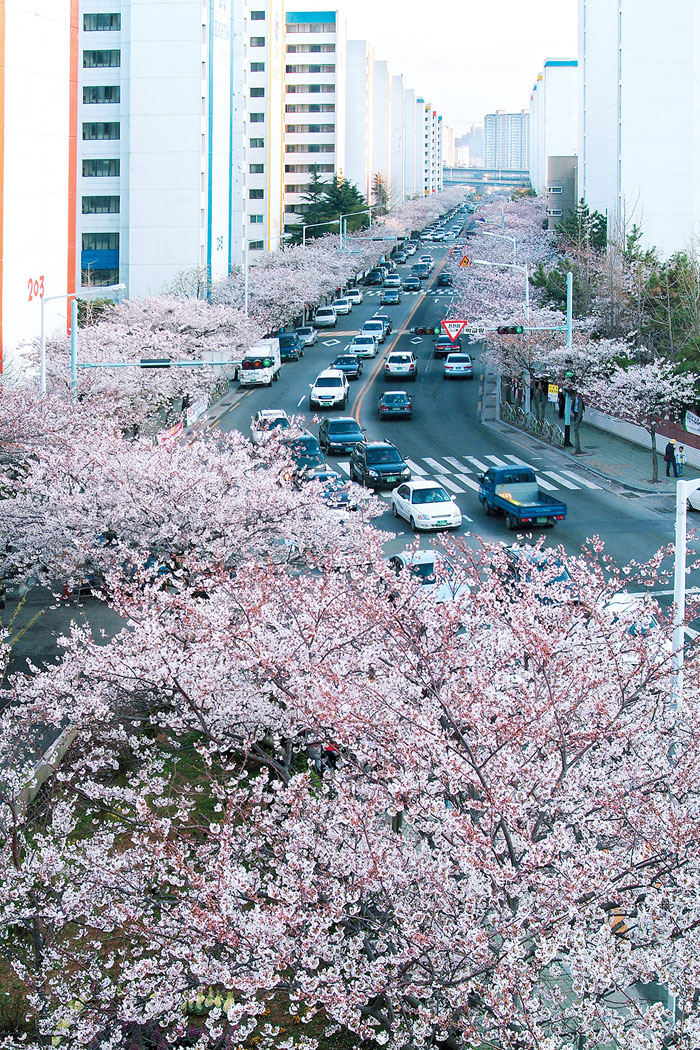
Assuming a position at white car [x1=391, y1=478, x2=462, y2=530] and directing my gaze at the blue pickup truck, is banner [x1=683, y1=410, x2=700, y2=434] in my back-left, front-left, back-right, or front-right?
front-left

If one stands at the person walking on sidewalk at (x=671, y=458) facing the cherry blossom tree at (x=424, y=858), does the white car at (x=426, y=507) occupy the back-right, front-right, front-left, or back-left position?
front-right

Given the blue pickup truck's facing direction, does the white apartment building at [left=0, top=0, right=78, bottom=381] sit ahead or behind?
ahead

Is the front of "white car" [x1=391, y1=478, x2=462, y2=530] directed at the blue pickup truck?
no

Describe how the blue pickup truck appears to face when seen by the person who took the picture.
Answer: facing away from the viewer and to the left of the viewer

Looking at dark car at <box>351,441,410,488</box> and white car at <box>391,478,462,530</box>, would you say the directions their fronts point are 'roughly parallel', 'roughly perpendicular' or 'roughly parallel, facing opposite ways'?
roughly parallel

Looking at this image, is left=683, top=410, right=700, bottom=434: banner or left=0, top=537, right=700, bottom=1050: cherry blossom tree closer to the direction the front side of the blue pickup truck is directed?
the banner

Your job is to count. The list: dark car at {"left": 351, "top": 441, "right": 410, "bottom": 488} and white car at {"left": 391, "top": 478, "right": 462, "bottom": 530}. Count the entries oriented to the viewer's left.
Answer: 0
